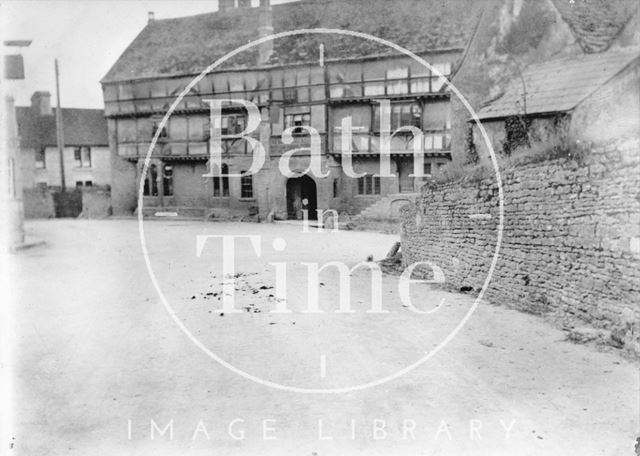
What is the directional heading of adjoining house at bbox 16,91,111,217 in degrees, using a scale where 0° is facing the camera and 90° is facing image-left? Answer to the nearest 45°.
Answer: approximately 0°

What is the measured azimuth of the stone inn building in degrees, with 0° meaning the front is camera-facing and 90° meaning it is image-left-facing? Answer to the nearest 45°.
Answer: approximately 0°

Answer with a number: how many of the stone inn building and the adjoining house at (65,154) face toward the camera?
2

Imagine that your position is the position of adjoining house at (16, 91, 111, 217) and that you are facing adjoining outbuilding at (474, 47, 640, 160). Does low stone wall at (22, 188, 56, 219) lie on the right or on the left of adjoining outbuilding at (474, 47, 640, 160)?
right

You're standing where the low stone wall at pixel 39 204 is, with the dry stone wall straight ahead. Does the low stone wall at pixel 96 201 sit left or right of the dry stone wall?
left

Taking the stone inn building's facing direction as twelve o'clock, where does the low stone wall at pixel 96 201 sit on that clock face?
The low stone wall is roughly at 4 o'clock from the stone inn building.

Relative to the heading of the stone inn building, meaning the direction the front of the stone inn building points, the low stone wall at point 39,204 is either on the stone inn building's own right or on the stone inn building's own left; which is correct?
on the stone inn building's own right

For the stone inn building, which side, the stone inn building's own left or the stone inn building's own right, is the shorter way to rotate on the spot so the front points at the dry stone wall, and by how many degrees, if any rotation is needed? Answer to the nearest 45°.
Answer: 0° — it already faces it
